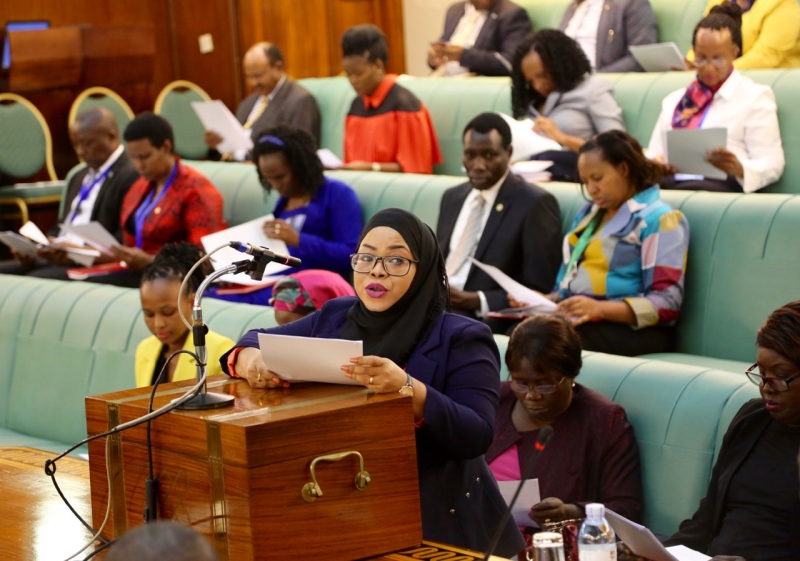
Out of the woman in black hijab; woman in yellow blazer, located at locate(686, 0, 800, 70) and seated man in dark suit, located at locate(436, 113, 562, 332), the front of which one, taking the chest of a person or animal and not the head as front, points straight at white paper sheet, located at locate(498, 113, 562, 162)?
the woman in yellow blazer

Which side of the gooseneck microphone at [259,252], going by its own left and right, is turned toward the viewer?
right

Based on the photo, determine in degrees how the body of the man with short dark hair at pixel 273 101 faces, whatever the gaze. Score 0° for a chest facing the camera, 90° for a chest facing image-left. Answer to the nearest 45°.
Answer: approximately 45°

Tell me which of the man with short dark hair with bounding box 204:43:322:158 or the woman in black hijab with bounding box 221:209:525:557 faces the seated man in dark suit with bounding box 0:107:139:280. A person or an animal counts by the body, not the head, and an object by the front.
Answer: the man with short dark hair

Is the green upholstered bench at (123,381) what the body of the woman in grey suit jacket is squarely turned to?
yes

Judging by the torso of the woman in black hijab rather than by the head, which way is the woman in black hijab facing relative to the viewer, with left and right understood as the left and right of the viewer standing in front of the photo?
facing the viewer and to the left of the viewer

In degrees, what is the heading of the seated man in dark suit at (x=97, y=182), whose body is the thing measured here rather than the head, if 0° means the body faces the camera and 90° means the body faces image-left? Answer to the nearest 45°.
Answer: approximately 45°

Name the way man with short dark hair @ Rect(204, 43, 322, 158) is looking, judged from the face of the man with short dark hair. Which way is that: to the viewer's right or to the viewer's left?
to the viewer's left

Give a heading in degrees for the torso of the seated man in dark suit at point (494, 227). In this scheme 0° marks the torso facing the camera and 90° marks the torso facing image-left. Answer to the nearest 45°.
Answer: approximately 45°

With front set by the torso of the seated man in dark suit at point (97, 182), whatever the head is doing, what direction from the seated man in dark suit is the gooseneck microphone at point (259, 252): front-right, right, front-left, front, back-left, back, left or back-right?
front-left

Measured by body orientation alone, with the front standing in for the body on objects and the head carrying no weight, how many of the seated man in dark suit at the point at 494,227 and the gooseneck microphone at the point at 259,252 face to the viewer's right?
1

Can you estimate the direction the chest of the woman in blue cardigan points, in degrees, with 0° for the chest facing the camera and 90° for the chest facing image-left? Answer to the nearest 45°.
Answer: approximately 45°

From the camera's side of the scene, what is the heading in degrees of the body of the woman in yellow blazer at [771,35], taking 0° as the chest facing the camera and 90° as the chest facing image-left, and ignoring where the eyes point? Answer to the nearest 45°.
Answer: approximately 45°

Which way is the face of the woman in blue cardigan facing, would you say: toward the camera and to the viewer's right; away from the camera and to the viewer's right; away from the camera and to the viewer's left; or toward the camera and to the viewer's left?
toward the camera and to the viewer's left

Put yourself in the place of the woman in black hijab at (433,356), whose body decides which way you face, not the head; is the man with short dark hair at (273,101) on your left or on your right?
on your right

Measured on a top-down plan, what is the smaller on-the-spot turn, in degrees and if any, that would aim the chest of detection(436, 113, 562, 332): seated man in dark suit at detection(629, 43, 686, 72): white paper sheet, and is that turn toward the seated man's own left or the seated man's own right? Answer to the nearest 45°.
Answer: approximately 180°
